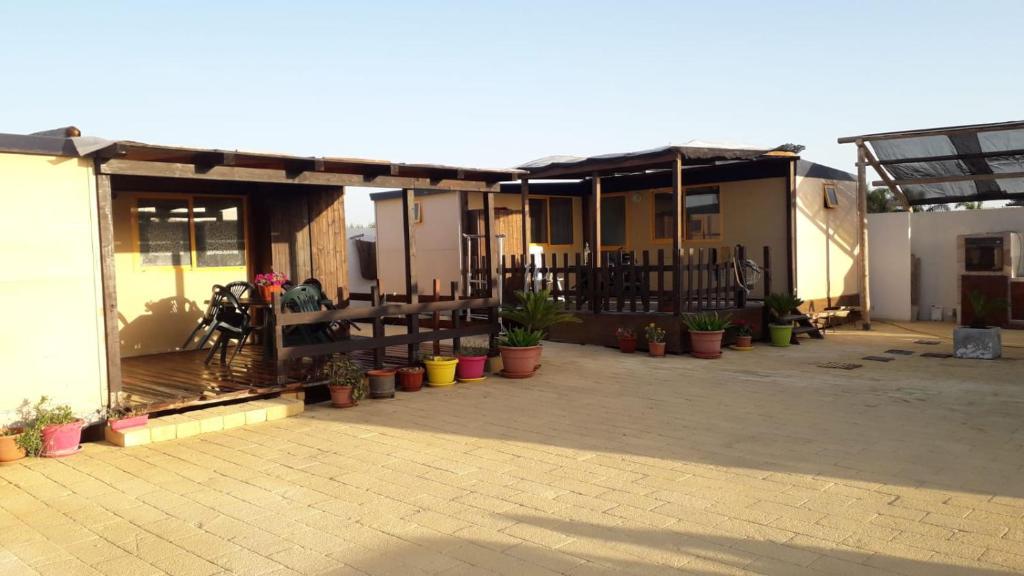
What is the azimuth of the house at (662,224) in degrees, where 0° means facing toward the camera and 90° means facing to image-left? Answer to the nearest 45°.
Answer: approximately 45°

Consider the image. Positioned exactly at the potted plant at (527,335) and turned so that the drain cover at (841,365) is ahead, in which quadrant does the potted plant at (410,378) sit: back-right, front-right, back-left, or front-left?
back-right

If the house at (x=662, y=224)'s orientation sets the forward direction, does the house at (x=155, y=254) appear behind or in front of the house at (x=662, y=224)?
in front

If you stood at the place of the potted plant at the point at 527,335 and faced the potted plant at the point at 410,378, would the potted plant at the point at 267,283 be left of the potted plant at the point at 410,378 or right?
right

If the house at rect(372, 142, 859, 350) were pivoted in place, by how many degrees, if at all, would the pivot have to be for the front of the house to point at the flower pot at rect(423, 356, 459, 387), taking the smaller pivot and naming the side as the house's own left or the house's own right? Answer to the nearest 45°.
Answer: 0° — it already faces it

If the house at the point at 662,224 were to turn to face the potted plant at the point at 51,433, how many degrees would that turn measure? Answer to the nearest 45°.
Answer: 0° — it already faces it

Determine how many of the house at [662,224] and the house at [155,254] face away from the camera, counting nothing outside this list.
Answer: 0

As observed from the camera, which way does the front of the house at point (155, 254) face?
facing the viewer and to the right of the viewer
